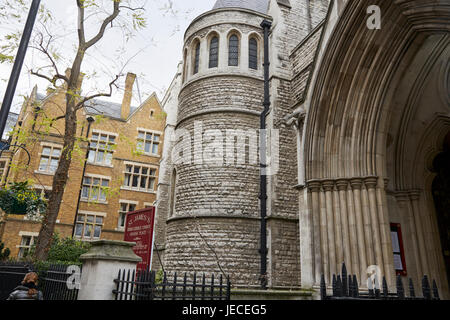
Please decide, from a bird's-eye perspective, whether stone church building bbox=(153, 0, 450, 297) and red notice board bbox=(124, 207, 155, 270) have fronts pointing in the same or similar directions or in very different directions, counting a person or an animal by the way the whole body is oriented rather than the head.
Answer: same or similar directions

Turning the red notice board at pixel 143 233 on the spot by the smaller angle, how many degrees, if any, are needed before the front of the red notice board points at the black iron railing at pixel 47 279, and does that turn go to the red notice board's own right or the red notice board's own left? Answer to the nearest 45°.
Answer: approximately 90° to the red notice board's own right

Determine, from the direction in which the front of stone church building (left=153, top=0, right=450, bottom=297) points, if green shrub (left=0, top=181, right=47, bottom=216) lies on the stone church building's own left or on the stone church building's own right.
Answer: on the stone church building's own right

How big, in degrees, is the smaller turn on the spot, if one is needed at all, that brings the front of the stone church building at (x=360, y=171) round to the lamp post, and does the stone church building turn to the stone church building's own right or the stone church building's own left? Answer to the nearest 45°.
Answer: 0° — it already faces it

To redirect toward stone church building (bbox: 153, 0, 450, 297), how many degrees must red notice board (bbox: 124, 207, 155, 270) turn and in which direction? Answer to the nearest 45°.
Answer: approximately 135° to its left

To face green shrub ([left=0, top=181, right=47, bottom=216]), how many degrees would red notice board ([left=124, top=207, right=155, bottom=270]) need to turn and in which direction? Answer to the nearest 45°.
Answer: approximately 90° to its right

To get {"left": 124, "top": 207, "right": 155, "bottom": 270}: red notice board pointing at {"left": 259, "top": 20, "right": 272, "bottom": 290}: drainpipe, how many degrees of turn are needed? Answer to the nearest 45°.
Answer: approximately 180°

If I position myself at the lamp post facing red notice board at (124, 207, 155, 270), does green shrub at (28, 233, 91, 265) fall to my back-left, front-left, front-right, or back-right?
front-left

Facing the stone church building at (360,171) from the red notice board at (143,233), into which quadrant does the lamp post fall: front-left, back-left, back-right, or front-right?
back-right

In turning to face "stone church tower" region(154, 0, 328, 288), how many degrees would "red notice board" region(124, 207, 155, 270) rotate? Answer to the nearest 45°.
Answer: approximately 180°

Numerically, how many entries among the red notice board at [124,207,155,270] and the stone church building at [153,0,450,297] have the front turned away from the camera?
0

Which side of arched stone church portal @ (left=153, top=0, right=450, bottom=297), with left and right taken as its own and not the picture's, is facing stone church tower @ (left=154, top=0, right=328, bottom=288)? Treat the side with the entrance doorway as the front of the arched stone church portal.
right

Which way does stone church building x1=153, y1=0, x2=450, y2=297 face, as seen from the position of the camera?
facing the viewer and to the left of the viewer
